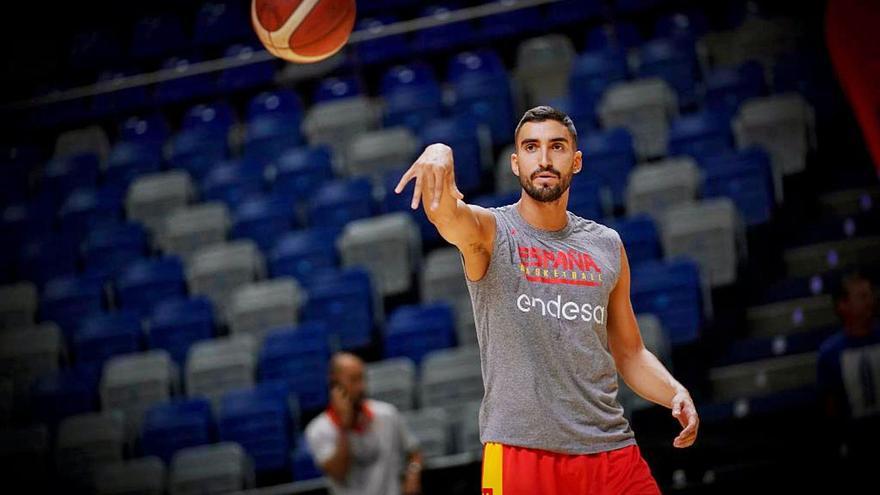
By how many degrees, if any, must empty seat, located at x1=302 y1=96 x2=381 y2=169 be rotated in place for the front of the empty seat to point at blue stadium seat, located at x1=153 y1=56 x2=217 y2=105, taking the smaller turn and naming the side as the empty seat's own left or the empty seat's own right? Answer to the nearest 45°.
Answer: approximately 135° to the empty seat's own right

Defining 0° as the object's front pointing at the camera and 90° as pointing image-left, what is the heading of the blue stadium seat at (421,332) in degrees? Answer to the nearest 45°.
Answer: approximately 0°

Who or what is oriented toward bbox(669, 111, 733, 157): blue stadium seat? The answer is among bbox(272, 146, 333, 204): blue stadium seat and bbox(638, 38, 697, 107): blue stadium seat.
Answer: bbox(638, 38, 697, 107): blue stadium seat

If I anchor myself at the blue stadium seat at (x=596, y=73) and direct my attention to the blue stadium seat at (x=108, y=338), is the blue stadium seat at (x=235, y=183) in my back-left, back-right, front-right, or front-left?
front-right

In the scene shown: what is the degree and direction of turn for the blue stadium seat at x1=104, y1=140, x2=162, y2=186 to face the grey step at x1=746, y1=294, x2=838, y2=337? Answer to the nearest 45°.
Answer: approximately 90° to its left

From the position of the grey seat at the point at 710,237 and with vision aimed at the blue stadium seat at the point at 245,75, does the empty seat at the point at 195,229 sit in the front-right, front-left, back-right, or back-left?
front-left

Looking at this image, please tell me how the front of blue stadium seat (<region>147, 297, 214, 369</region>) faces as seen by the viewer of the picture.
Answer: facing the viewer

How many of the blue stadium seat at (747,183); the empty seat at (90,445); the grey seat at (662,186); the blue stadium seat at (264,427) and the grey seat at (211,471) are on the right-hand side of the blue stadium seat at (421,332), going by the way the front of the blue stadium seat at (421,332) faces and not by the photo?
3

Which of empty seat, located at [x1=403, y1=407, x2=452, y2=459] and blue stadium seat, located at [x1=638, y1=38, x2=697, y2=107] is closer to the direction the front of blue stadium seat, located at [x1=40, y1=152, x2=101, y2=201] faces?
the empty seat

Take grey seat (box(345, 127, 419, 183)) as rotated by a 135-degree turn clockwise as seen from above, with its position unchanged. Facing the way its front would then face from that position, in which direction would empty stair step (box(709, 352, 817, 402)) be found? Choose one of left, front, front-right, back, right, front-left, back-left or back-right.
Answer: back-right

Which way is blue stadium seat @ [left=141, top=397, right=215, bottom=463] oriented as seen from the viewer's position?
toward the camera

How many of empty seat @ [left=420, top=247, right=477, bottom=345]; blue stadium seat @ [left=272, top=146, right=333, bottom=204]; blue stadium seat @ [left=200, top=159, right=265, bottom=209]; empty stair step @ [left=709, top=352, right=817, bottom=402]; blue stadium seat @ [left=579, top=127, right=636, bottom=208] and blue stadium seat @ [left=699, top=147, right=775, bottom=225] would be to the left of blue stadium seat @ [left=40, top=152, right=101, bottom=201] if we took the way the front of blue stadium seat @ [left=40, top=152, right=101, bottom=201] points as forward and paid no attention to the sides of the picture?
6

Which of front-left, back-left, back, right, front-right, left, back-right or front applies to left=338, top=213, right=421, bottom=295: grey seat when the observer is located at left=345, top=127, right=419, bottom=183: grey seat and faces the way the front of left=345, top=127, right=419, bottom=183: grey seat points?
front-left

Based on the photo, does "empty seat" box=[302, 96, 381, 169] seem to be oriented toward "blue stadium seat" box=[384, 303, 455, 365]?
yes

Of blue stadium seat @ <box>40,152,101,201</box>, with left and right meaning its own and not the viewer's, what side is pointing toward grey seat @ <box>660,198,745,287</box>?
left

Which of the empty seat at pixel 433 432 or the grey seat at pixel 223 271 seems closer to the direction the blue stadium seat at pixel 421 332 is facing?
the empty seat
